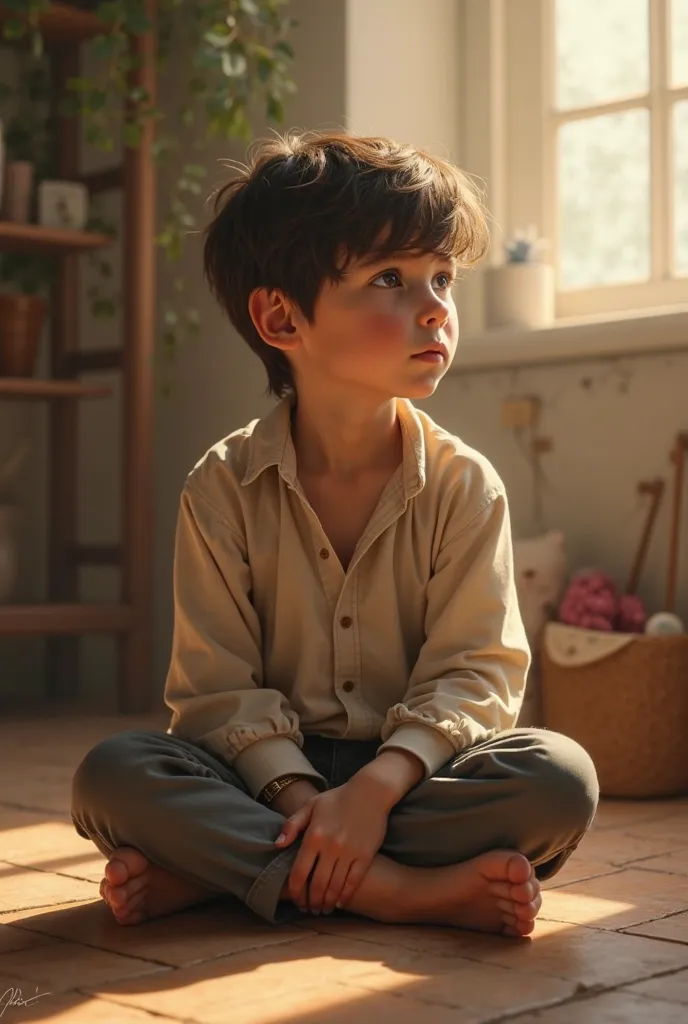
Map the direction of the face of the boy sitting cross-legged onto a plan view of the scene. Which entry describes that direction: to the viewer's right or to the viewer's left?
to the viewer's right

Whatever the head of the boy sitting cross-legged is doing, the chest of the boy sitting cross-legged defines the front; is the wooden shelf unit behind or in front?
behind

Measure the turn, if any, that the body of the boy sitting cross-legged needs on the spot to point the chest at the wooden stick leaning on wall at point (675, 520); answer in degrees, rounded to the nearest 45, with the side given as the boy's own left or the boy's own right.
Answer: approximately 135° to the boy's own left

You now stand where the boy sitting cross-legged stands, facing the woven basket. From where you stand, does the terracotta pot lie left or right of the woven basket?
left

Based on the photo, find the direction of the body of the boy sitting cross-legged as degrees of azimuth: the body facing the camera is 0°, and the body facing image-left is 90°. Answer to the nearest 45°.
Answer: approximately 0°

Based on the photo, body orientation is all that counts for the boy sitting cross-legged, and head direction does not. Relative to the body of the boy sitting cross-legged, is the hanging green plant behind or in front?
behind

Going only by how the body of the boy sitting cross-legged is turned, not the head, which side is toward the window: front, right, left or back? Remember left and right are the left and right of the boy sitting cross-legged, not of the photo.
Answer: back

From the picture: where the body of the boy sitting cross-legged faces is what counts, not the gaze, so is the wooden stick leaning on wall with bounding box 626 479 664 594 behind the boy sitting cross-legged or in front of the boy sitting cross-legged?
behind

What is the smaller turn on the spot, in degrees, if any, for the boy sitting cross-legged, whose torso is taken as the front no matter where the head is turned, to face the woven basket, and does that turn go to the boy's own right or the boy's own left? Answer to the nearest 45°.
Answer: approximately 135° to the boy's own left
